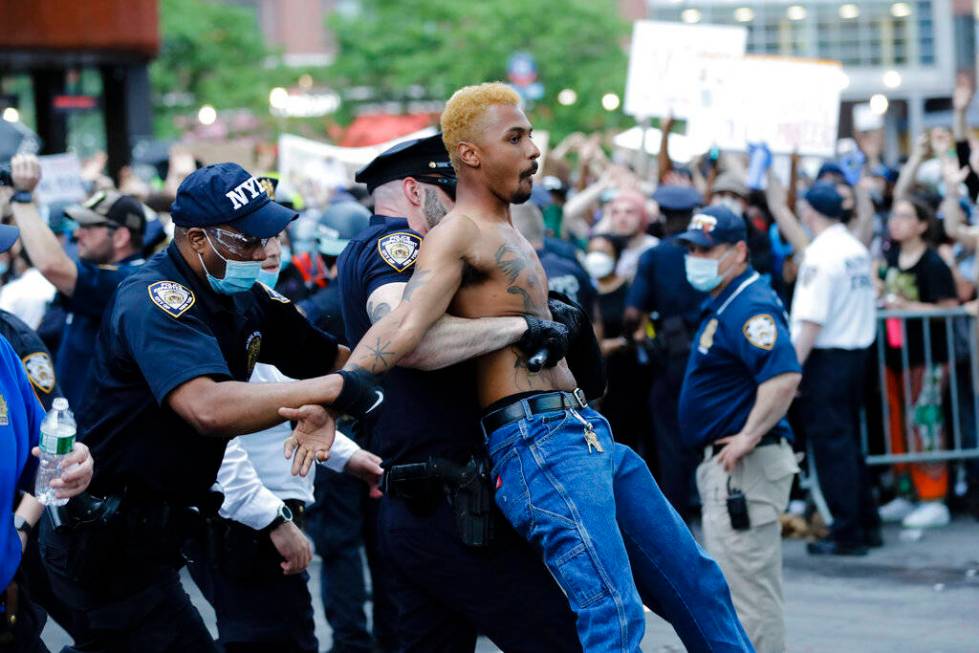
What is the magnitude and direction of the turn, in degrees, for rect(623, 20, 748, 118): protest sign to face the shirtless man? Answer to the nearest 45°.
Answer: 0° — it already faces them

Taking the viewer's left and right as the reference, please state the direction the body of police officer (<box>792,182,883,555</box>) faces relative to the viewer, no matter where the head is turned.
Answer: facing away from the viewer and to the left of the viewer

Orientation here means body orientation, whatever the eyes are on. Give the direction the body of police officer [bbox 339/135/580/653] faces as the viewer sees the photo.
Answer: to the viewer's right

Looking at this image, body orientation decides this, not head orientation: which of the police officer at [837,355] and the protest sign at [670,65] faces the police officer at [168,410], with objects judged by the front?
the protest sign

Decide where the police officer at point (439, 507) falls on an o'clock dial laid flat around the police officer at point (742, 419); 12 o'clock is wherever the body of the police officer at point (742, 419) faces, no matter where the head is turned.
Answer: the police officer at point (439, 507) is roughly at 11 o'clock from the police officer at point (742, 419).
